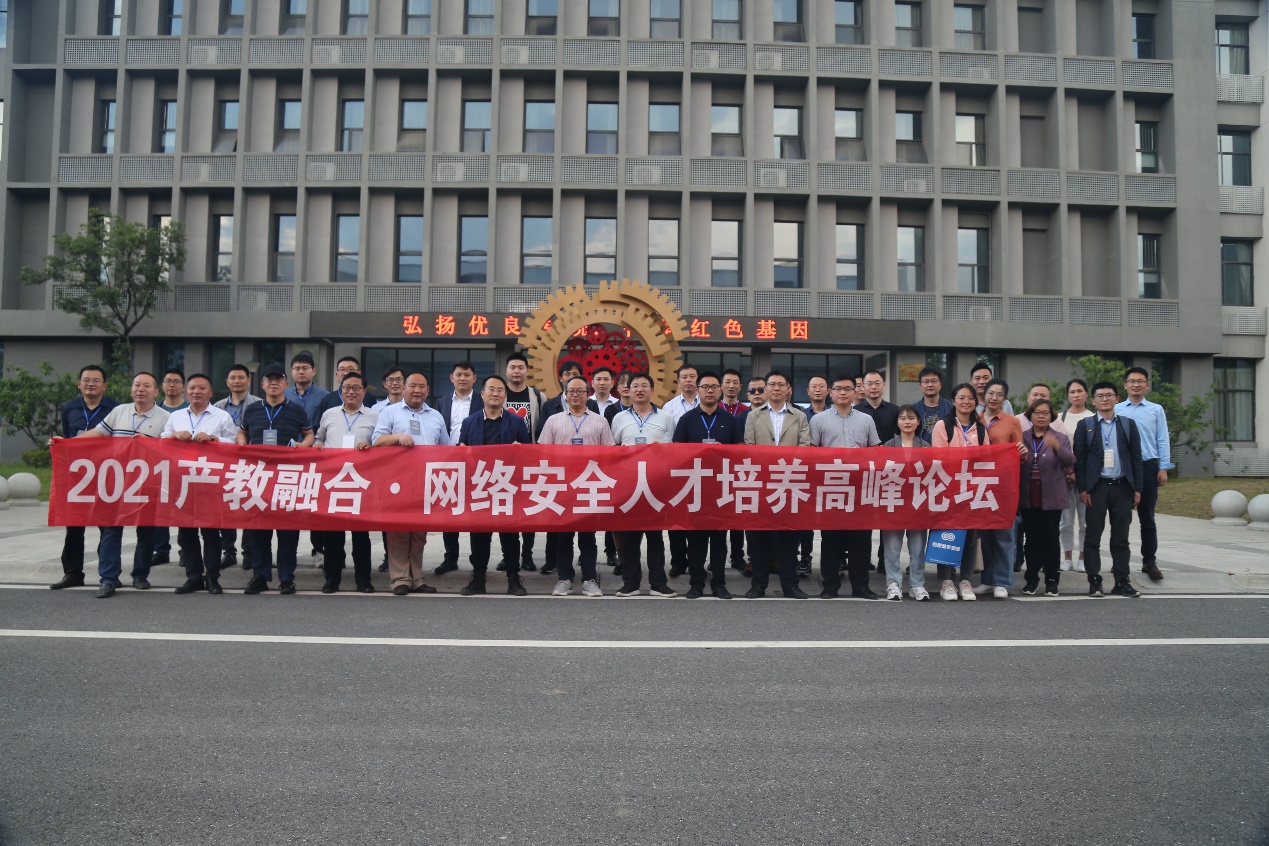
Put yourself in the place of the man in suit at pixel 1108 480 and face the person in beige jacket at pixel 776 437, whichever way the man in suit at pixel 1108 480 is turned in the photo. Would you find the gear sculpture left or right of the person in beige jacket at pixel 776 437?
right

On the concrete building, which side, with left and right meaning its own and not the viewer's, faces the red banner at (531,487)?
front

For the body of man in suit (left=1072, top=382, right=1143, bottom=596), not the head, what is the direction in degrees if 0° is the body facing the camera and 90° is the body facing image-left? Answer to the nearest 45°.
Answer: approximately 0°

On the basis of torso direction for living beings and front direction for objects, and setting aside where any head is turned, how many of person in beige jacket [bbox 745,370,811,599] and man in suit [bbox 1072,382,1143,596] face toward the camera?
2

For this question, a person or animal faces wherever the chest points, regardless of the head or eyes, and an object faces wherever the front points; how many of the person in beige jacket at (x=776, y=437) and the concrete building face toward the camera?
2

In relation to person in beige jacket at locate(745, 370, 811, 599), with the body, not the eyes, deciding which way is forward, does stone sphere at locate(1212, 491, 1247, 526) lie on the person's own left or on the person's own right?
on the person's own left

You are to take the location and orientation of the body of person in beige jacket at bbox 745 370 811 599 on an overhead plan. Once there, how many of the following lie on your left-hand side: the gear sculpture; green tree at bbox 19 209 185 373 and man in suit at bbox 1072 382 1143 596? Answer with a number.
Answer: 1

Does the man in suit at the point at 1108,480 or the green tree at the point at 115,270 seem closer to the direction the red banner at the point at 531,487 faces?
the man in suit

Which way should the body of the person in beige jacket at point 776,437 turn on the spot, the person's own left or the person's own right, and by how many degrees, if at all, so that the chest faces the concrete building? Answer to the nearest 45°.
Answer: approximately 180°

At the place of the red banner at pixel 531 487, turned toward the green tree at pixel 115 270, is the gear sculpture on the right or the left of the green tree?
right
